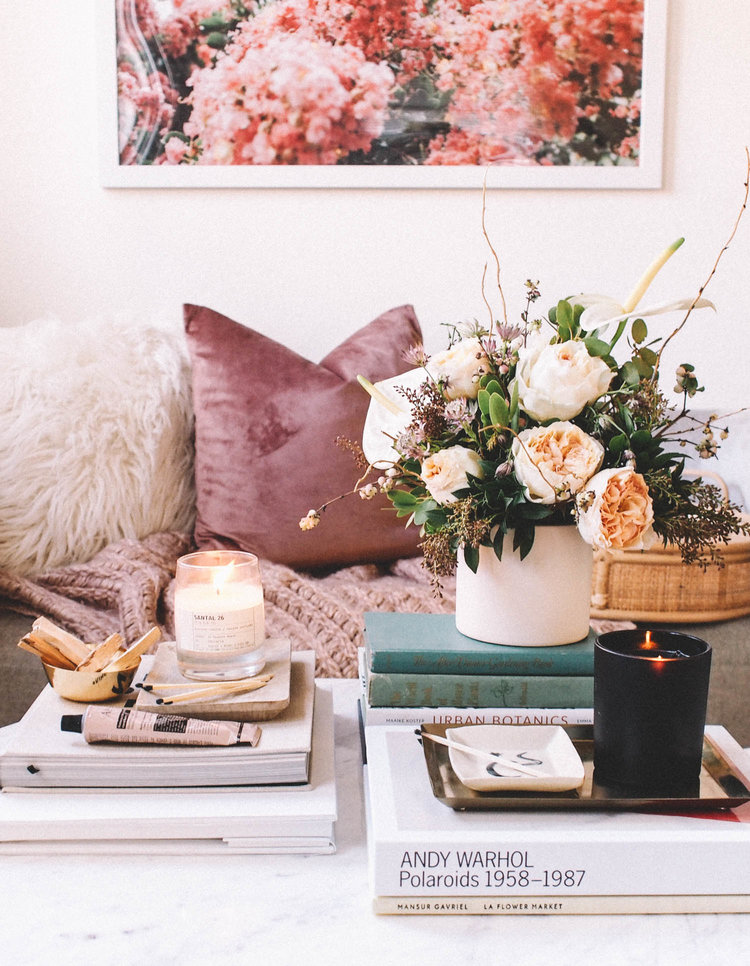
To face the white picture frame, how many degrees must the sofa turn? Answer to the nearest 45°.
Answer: approximately 135° to its left

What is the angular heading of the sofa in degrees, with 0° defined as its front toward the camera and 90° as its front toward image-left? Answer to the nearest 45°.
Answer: approximately 0°

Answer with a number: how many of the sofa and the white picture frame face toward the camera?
2

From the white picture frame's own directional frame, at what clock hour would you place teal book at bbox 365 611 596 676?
The teal book is roughly at 12 o'clock from the white picture frame.

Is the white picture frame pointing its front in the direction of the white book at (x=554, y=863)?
yes

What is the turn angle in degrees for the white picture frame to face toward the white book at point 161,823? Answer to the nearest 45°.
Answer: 0° — it already faces it

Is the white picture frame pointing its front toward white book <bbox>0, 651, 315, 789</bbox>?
yes

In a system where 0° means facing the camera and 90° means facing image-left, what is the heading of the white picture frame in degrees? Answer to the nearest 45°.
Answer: approximately 0°

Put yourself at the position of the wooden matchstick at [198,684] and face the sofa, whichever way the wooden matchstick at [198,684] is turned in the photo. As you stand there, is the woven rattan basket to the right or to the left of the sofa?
right

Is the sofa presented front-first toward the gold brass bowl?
yes
